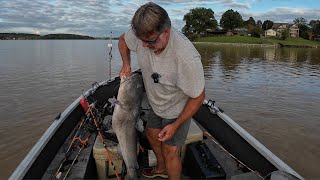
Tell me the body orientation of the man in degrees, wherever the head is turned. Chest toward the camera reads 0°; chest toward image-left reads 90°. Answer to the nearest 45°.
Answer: approximately 45°
